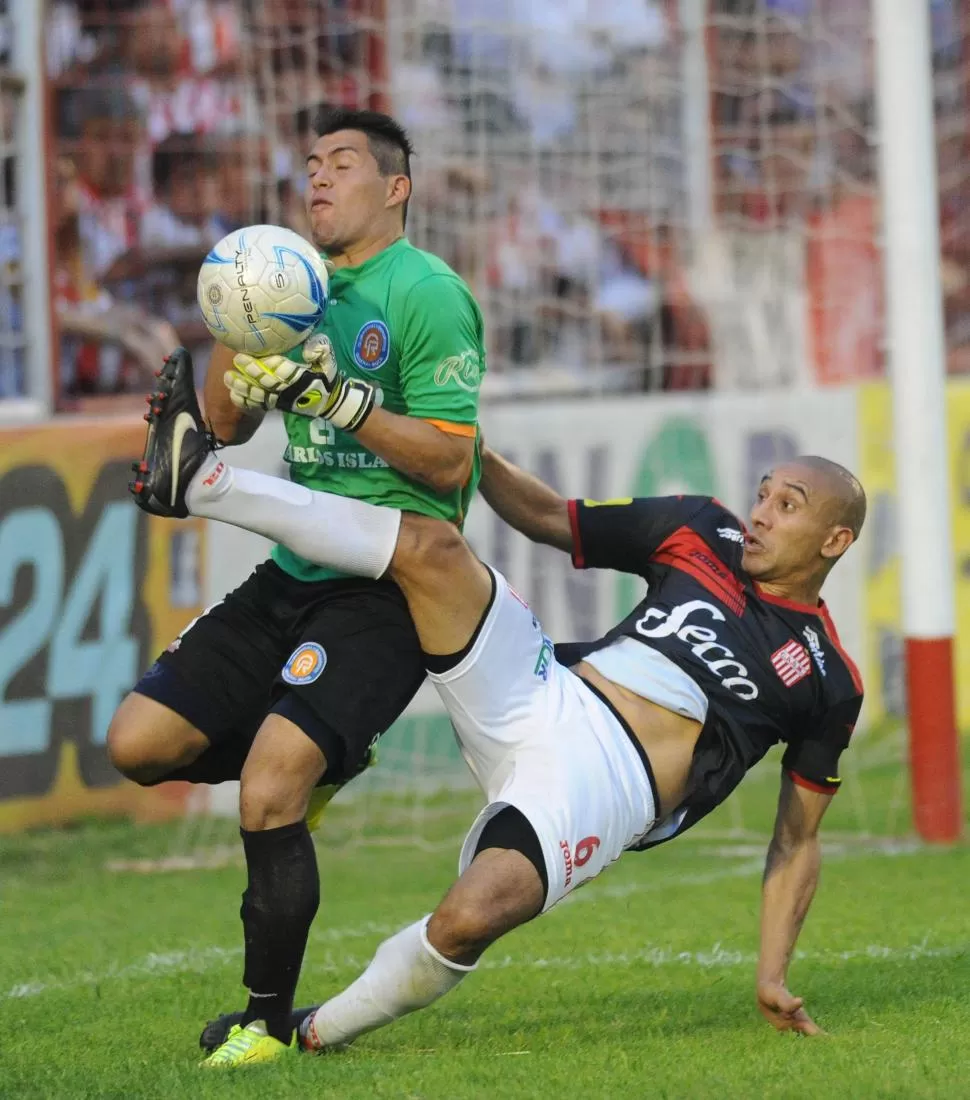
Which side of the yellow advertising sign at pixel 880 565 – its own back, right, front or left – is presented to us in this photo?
front

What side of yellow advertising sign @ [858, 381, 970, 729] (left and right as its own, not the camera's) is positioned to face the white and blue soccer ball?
front

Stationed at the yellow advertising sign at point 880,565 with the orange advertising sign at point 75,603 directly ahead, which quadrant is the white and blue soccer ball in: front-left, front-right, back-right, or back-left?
front-left

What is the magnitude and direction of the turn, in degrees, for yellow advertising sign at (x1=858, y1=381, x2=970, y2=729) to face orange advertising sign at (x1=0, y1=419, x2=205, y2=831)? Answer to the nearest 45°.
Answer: approximately 45° to its right

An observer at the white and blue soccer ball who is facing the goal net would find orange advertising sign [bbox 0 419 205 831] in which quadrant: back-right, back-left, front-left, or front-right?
front-left

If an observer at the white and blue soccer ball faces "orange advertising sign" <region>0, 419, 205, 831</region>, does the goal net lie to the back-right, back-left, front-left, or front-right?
front-right
